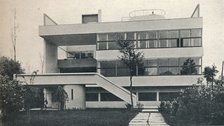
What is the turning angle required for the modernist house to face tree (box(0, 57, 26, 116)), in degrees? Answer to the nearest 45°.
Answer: approximately 45° to its right

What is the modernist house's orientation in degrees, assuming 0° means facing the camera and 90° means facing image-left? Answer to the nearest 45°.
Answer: approximately 0°
